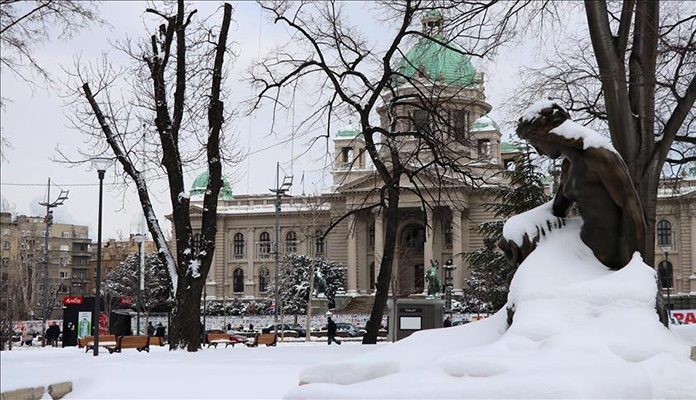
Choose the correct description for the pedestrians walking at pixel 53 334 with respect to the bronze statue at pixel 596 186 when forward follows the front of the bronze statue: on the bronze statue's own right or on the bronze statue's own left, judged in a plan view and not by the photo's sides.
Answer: on the bronze statue's own right

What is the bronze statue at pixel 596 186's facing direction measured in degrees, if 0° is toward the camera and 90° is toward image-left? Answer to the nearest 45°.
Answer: approximately 90°

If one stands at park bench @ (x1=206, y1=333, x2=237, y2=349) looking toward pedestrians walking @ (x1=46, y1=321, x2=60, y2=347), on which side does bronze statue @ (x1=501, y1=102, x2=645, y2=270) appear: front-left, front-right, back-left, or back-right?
back-left

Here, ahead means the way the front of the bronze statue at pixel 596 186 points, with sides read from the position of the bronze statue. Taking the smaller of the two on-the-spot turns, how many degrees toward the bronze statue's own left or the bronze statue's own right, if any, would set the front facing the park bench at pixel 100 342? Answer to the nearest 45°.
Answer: approximately 45° to the bronze statue's own right

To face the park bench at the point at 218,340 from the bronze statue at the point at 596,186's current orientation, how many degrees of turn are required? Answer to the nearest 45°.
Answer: approximately 45° to its right

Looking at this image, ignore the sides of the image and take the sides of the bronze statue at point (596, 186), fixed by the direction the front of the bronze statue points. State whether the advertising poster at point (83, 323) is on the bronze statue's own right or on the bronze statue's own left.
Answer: on the bronze statue's own right

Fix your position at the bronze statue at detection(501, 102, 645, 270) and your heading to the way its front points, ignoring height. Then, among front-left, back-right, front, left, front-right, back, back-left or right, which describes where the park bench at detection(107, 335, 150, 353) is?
front-right
